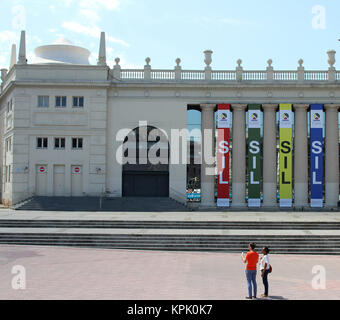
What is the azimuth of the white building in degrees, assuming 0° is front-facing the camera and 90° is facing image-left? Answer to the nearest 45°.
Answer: approximately 0°

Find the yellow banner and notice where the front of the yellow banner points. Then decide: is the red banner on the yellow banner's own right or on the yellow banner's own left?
on the yellow banner's own right

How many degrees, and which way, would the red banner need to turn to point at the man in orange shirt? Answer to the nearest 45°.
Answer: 0° — it already faces them

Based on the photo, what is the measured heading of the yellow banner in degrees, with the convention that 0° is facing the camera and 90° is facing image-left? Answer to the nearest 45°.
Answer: approximately 0°

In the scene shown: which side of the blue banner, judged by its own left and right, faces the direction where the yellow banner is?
right

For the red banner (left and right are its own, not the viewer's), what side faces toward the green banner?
left

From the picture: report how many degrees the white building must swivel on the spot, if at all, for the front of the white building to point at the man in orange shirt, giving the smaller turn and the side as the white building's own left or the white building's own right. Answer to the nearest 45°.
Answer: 0° — it already faces them

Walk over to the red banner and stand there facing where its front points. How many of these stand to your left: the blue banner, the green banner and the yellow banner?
3

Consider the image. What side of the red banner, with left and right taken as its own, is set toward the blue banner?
left

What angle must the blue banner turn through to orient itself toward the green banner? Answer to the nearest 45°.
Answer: approximately 90° to its right
